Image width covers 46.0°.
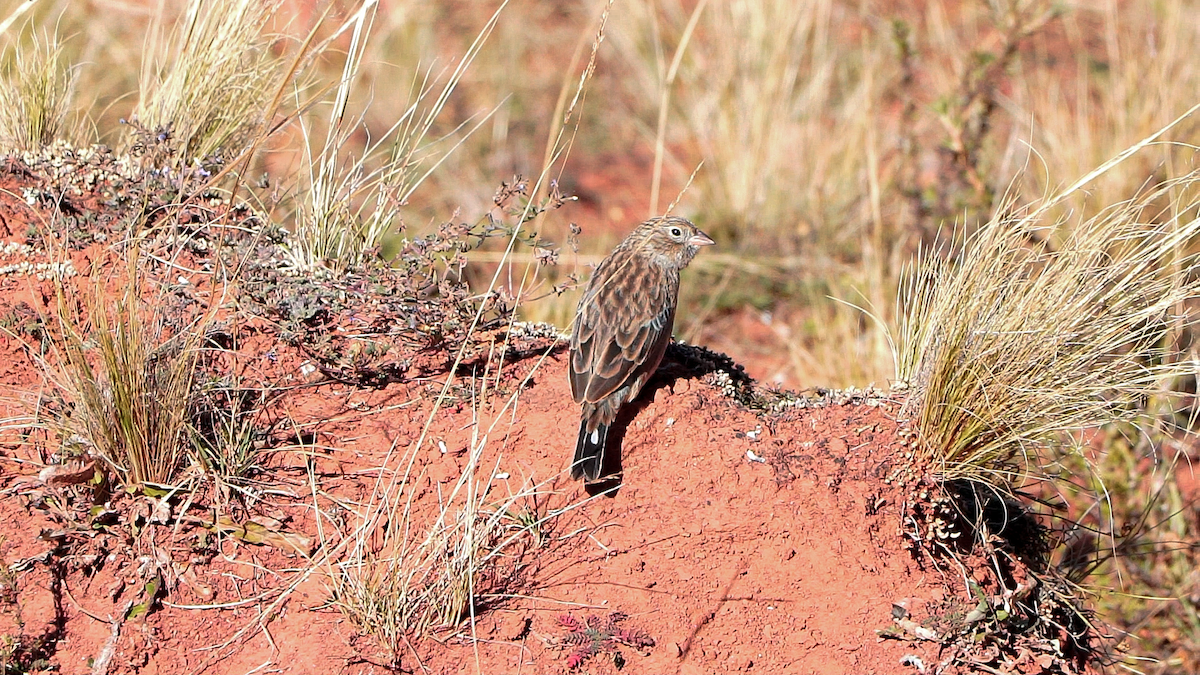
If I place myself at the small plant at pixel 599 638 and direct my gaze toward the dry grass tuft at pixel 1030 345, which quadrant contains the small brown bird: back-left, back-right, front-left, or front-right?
front-left

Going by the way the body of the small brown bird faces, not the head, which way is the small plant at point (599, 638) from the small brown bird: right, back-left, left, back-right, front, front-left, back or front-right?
back-right

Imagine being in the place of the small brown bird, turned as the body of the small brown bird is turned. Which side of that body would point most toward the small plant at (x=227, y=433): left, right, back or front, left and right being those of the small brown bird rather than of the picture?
back

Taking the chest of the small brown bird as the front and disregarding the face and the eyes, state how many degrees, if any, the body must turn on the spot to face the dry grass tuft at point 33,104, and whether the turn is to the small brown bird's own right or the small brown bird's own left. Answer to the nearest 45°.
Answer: approximately 135° to the small brown bird's own left

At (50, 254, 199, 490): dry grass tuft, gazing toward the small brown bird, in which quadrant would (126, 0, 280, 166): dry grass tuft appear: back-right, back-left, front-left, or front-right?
front-left

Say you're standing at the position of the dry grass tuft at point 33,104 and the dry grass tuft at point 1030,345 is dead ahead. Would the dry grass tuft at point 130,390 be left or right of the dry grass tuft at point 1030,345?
right

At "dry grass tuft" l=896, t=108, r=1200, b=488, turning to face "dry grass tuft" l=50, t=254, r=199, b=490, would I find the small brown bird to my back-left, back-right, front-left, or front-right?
front-right

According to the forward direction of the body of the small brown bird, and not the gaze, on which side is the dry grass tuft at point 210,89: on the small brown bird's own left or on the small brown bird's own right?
on the small brown bird's own left

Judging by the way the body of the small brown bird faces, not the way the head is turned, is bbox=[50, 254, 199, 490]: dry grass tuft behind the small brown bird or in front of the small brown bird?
behind

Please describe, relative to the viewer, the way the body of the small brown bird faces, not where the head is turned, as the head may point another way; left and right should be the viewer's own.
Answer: facing away from the viewer and to the right of the viewer

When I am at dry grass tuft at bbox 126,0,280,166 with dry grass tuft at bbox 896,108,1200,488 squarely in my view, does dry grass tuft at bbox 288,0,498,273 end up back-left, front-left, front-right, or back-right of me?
front-right
